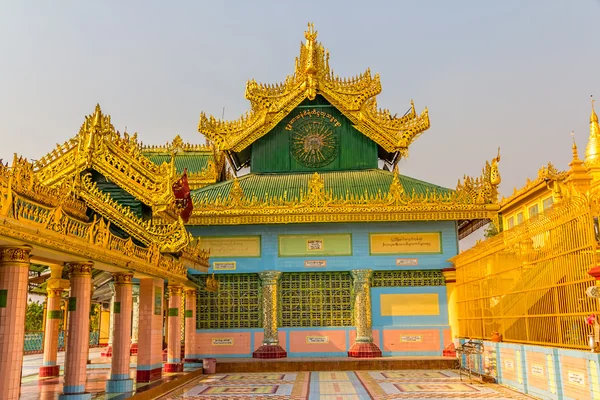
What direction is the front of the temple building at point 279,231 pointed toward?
toward the camera
